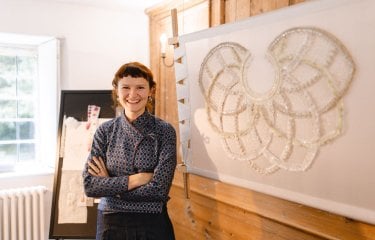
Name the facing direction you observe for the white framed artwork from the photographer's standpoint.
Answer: facing the viewer and to the left of the viewer

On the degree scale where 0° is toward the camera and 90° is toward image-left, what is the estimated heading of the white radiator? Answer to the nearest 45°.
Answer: approximately 0°

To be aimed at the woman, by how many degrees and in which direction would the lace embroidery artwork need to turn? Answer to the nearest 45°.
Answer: approximately 45° to its right

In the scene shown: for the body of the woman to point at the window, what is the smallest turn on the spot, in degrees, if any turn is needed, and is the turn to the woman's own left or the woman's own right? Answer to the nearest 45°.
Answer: approximately 135° to the woman's own right

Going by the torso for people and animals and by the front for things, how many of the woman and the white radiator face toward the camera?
2

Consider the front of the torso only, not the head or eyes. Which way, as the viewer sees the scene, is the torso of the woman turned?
toward the camera
